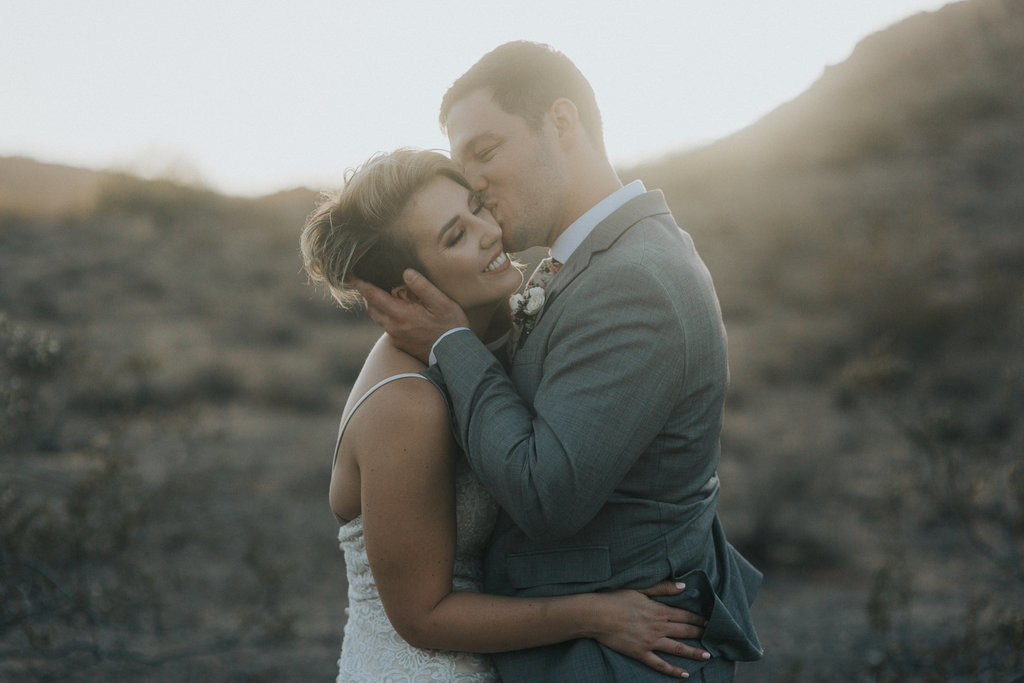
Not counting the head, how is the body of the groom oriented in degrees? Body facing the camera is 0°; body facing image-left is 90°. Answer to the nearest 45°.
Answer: approximately 90°

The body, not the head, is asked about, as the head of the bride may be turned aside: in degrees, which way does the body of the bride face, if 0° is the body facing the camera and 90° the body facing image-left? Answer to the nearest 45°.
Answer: approximately 270°

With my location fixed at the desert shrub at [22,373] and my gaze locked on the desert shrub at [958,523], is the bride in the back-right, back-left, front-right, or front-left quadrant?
front-right

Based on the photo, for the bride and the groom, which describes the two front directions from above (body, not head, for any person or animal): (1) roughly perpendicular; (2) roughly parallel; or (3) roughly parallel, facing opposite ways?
roughly parallel, facing opposite ways

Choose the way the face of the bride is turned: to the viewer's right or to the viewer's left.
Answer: to the viewer's right

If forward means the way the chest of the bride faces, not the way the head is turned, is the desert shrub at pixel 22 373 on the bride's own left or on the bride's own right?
on the bride's own left

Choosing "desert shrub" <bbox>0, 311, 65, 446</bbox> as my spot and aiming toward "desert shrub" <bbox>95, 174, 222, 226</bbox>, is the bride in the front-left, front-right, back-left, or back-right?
back-right

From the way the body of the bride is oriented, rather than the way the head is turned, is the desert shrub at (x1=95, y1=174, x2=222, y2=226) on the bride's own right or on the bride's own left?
on the bride's own left

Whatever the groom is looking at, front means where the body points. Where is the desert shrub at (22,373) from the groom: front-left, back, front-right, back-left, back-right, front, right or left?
front-right

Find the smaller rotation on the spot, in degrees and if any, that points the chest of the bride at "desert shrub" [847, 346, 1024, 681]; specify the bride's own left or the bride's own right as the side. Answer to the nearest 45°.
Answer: approximately 45° to the bride's own left
